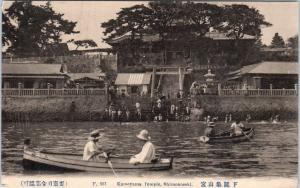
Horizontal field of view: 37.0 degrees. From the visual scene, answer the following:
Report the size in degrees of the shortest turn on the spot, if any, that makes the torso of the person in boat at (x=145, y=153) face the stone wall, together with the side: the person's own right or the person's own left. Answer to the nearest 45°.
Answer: approximately 45° to the person's own right

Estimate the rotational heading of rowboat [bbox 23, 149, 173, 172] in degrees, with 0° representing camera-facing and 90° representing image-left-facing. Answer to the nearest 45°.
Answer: approximately 90°

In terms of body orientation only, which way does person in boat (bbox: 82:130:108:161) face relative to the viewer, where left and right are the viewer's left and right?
facing to the right of the viewer

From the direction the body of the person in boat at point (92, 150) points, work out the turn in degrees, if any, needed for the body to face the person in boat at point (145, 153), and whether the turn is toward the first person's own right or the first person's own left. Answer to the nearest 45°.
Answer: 0° — they already face them

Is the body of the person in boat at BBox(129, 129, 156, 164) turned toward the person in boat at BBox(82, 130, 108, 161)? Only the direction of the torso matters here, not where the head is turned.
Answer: yes

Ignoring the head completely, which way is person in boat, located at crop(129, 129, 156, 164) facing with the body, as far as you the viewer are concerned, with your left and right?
facing to the left of the viewer
